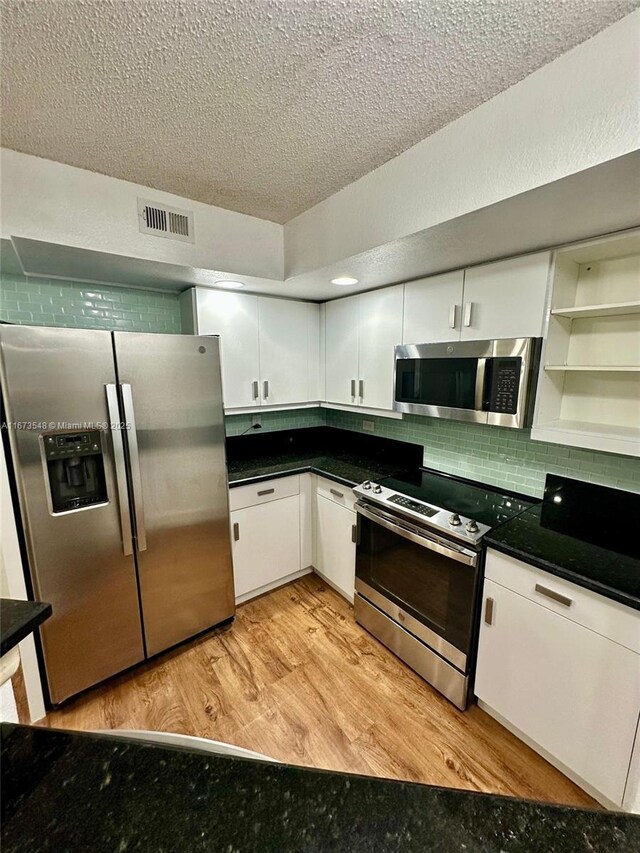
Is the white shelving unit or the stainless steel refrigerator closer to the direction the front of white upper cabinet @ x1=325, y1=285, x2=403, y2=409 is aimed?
the stainless steel refrigerator

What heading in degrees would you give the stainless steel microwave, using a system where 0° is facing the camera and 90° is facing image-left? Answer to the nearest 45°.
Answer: approximately 45°

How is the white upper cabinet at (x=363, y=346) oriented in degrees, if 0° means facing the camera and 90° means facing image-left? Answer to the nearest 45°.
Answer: approximately 45°

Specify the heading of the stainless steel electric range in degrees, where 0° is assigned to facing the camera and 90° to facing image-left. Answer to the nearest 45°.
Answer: approximately 45°

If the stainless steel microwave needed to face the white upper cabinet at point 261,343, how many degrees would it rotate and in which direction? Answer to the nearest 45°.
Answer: approximately 45° to its right
